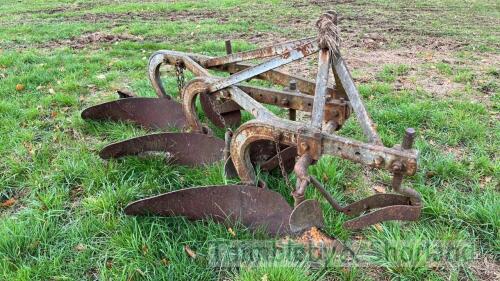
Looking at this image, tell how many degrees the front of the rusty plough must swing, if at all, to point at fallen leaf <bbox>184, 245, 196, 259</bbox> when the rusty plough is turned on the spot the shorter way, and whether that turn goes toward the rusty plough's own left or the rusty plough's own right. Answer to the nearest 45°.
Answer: approximately 90° to the rusty plough's own right

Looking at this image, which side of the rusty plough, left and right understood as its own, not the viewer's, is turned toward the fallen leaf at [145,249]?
right

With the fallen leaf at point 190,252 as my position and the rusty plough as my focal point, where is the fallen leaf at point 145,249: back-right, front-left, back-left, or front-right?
back-left

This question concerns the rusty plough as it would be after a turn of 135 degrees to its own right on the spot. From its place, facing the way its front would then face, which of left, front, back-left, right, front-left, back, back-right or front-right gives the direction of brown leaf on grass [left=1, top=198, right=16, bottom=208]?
front

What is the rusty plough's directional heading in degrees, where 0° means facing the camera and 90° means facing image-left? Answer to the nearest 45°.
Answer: approximately 315°

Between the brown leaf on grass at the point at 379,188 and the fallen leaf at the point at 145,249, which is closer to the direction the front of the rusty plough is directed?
the brown leaf on grass
